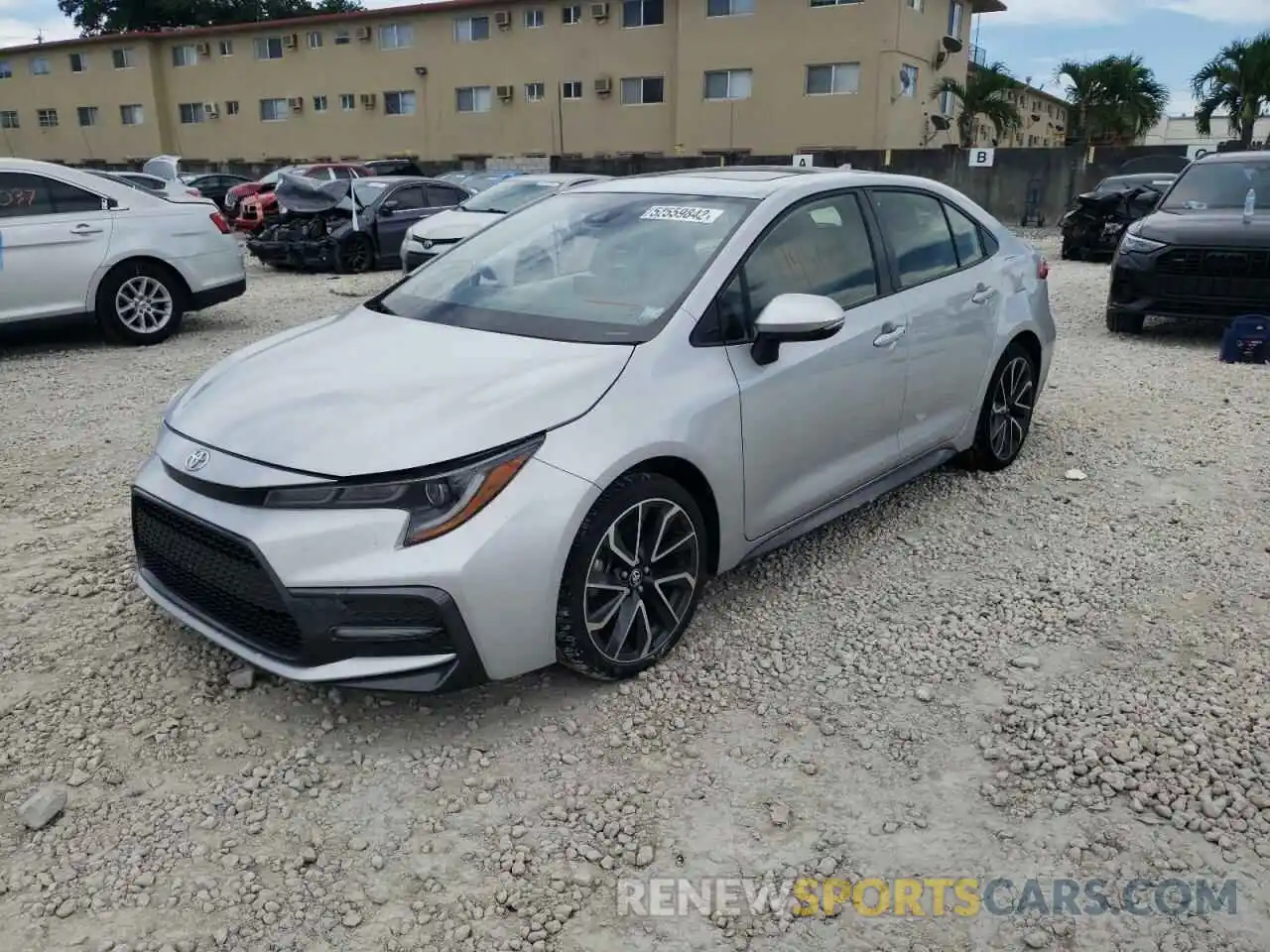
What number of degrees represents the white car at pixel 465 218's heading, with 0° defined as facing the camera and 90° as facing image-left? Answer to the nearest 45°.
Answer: approximately 45°

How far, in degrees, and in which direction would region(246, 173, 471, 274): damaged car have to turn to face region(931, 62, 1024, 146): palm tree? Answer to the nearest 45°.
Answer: approximately 180°

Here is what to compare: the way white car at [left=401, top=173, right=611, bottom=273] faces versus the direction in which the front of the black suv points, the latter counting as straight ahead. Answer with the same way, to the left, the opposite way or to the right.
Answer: the same way

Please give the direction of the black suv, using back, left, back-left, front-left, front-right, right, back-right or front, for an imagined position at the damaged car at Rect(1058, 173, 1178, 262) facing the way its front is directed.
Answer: front-left

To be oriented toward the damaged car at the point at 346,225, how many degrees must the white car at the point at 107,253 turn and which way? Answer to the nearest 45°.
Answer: approximately 135° to its right

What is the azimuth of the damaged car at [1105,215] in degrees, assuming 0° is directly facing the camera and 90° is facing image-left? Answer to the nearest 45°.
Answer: approximately 45°

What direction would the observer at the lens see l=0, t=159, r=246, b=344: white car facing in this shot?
facing to the left of the viewer

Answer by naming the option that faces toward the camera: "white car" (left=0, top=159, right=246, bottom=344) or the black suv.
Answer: the black suv

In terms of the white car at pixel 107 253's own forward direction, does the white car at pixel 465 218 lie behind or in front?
behind

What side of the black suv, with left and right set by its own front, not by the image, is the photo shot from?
front

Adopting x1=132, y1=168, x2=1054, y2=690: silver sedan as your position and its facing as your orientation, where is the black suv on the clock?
The black suv is roughly at 6 o'clock from the silver sedan.

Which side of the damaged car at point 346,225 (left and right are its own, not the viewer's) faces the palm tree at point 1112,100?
back

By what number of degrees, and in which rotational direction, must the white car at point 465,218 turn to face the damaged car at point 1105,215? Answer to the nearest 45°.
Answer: approximately 135° to its left
